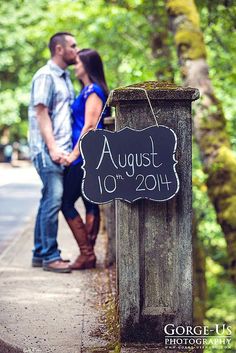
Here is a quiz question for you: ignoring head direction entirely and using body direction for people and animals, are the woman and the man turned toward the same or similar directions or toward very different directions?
very different directions

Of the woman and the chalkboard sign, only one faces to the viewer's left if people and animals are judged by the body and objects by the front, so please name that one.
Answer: the woman

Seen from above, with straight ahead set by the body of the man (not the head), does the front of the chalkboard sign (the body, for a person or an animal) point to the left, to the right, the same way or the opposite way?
to the right

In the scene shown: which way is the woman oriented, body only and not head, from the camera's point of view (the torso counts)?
to the viewer's left

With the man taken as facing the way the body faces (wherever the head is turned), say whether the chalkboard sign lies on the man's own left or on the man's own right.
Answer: on the man's own right

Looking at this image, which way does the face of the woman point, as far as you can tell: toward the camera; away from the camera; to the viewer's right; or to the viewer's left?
to the viewer's left

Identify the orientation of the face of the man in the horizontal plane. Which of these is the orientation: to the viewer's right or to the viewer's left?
to the viewer's right

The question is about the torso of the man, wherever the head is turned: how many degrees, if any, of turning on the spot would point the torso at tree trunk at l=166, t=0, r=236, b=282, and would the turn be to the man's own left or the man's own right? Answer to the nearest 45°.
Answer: approximately 45° to the man's own left

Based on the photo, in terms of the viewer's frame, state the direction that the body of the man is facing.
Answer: to the viewer's right
